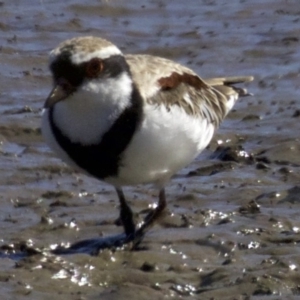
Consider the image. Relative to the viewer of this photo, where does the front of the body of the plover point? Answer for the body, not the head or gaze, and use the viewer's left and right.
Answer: facing the viewer and to the left of the viewer
